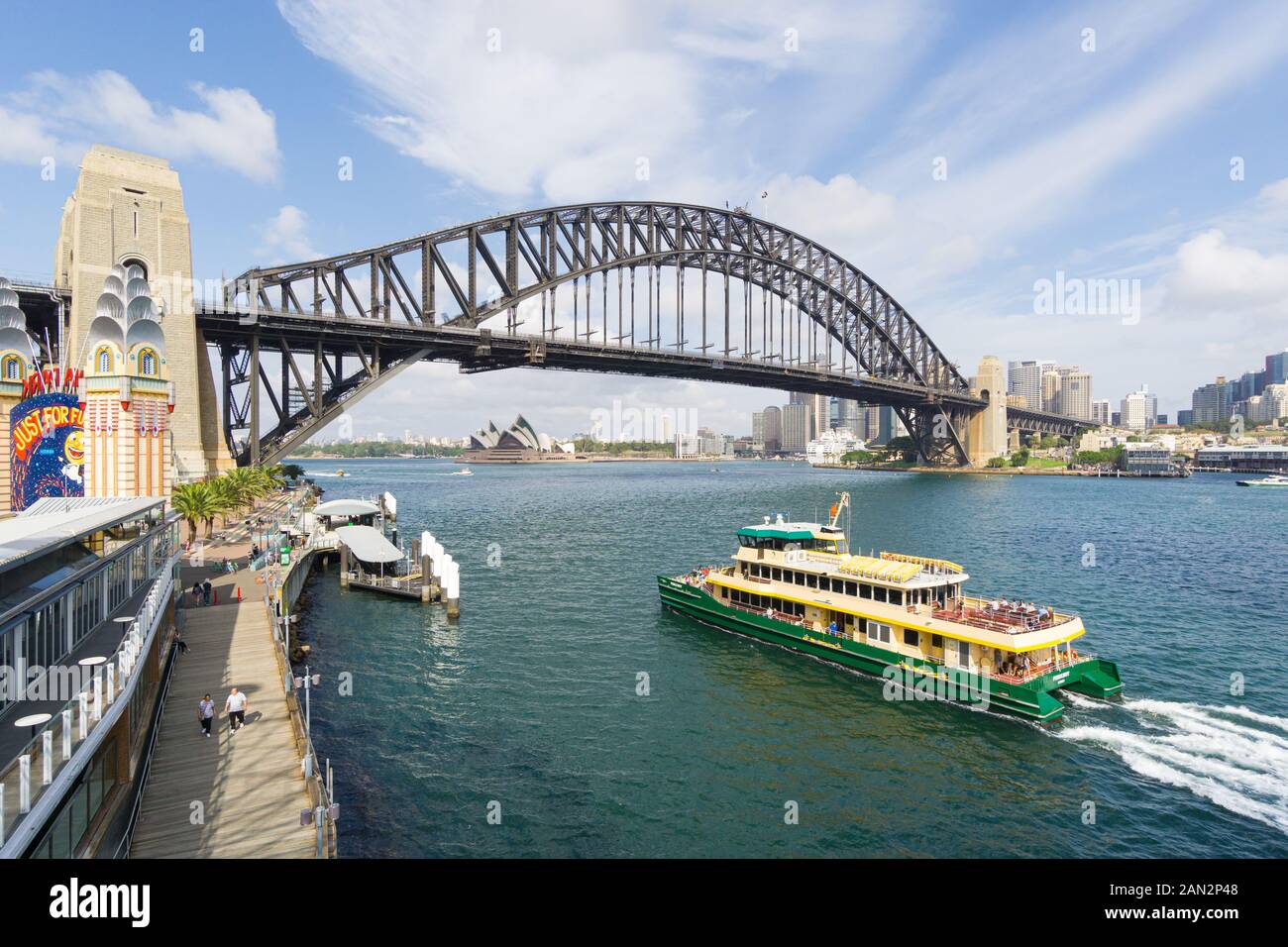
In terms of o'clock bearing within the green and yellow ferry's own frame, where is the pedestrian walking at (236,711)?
The pedestrian walking is roughly at 9 o'clock from the green and yellow ferry.

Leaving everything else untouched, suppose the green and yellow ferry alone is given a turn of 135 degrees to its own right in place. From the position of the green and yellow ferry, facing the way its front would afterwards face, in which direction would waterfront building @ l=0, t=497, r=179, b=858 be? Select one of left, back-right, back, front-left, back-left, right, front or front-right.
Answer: back-right

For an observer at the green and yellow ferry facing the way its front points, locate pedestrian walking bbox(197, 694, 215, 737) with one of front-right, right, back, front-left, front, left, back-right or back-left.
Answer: left

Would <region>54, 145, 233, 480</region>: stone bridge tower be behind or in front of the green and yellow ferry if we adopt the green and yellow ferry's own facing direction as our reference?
in front

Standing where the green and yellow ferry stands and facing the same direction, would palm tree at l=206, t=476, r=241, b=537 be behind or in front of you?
in front

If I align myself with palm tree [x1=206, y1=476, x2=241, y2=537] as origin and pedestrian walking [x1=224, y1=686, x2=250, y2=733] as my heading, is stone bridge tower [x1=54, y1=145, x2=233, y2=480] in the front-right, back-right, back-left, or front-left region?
back-right

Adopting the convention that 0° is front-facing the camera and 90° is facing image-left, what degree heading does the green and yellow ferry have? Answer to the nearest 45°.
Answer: approximately 135°
